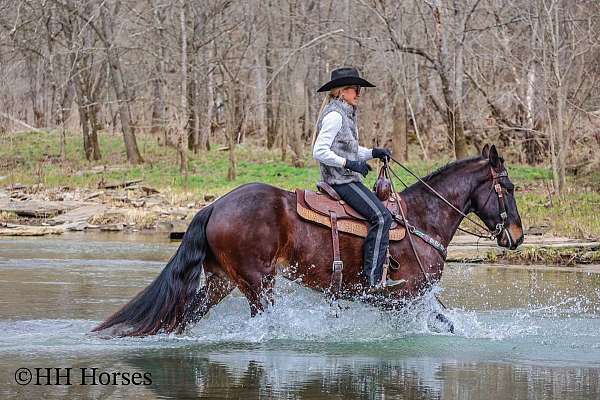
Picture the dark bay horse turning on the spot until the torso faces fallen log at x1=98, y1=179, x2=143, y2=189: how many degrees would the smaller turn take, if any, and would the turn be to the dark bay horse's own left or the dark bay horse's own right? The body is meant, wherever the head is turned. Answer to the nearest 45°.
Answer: approximately 90° to the dark bay horse's own left

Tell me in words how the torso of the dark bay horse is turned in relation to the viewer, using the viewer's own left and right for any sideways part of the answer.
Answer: facing to the right of the viewer

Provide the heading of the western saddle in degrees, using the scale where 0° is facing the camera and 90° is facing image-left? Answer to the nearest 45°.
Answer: approximately 270°

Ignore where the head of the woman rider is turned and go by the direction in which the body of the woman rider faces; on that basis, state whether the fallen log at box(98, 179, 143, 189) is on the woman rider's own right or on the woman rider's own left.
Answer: on the woman rider's own left

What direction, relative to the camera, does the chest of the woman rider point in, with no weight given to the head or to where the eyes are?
to the viewer's right

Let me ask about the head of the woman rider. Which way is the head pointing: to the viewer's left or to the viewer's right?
to the viewer's right

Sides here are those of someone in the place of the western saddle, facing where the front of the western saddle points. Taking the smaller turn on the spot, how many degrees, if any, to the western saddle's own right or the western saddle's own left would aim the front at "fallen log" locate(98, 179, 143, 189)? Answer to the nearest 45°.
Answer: approximately 90° to the western saddle's own left
